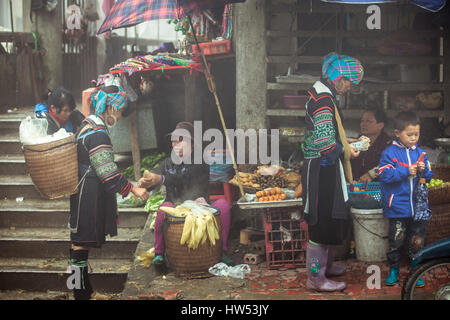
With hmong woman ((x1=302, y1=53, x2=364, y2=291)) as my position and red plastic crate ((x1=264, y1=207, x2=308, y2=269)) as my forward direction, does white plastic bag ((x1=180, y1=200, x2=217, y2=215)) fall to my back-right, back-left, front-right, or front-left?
front-left

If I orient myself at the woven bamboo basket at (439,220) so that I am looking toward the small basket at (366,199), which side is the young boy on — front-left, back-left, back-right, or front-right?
front-left

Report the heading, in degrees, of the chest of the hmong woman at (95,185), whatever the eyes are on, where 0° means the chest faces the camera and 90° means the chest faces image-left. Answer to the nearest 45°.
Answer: approximately 270°

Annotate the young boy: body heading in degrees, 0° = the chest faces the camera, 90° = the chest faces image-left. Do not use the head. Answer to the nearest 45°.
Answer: approximately 315°

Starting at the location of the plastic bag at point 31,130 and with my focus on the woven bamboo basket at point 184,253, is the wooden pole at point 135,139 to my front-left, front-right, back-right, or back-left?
front-left

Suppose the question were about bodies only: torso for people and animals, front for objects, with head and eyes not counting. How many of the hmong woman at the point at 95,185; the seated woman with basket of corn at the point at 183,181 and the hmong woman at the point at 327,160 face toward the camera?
1

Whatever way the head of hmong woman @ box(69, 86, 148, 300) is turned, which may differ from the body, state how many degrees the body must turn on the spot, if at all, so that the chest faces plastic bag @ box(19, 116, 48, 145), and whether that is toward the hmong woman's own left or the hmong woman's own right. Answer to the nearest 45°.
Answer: approximately 180°

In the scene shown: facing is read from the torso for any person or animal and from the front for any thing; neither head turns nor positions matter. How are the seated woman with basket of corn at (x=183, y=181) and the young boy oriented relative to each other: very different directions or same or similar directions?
same or similar directions

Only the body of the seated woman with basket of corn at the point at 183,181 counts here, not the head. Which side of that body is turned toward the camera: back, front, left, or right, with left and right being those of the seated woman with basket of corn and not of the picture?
front

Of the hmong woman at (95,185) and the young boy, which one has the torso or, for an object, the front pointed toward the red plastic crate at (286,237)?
the hmong woman

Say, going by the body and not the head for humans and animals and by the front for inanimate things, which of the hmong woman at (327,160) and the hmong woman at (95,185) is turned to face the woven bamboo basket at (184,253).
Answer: the hmong woman at (95,185)

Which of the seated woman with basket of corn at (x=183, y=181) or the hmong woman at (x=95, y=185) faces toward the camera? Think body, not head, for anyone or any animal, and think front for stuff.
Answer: the seated woman with basket of corn
